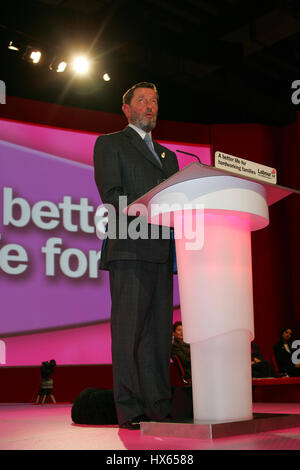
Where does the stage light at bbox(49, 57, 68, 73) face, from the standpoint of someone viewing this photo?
facing the viewer and to the right of the viewer

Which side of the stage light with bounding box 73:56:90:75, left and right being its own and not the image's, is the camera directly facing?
front

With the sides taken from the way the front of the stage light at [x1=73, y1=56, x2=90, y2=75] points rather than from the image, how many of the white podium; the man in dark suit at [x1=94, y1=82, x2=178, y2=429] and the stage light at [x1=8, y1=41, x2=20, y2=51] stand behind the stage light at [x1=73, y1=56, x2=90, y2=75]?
0

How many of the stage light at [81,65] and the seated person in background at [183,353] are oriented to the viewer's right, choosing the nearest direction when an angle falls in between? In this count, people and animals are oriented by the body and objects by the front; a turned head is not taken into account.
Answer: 0

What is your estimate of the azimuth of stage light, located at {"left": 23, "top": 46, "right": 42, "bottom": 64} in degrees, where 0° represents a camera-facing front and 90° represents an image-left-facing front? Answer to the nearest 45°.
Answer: approximately 315°

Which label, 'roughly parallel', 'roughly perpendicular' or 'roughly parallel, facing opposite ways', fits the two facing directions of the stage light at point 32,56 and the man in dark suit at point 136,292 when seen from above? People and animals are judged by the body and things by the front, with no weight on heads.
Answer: roughly parallel

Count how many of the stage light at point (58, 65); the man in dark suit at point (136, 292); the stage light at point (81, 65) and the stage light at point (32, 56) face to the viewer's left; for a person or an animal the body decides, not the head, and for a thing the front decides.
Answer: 0

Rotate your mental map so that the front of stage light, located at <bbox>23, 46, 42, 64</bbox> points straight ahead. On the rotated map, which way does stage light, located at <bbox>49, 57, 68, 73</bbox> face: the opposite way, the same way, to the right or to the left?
the same way

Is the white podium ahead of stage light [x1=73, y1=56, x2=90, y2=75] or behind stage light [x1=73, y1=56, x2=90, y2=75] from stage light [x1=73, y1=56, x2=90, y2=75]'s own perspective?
ahead
